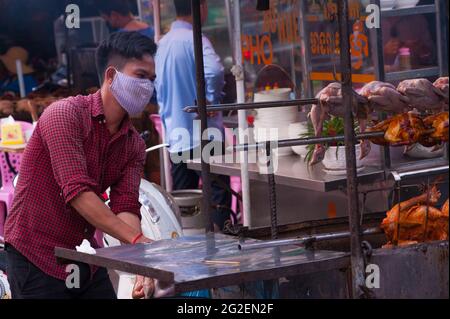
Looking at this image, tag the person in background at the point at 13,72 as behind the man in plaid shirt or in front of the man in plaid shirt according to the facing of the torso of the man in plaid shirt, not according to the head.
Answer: behind

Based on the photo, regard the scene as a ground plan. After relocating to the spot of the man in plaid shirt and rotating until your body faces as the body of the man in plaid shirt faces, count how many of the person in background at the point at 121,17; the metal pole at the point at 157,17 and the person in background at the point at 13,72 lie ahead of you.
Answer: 0

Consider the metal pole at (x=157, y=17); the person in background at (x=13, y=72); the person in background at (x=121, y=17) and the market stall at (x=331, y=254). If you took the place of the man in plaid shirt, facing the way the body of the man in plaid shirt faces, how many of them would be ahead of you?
1

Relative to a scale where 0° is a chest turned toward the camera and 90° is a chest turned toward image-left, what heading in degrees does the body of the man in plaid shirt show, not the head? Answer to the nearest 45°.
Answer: approximately 315°

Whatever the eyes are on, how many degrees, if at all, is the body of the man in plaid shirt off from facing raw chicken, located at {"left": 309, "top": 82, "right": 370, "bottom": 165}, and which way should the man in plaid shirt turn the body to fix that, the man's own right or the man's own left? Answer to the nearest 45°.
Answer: approximately 45° to the man's own left

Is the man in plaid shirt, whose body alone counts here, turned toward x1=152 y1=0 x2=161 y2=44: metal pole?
no

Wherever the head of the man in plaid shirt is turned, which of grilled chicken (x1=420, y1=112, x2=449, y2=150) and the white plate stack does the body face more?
the grilled chicken

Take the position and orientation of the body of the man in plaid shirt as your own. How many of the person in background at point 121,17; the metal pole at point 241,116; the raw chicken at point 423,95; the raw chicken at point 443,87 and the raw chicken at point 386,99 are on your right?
0

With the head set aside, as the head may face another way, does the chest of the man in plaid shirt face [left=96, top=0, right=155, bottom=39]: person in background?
no

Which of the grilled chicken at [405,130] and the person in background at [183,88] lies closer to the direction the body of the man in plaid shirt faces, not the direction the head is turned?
the grilled chicken

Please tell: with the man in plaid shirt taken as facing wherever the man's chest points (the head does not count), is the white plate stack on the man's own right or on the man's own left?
on the man's own left

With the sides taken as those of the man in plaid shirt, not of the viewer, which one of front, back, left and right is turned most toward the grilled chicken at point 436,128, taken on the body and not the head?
front

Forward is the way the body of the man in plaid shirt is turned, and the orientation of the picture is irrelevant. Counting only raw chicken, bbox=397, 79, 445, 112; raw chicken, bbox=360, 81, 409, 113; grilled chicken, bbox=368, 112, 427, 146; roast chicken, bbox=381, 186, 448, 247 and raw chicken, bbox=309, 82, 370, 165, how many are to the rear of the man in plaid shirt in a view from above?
0

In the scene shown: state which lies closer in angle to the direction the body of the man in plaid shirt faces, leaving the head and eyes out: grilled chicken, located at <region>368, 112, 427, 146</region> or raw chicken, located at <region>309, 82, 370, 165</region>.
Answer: the grilled chicken

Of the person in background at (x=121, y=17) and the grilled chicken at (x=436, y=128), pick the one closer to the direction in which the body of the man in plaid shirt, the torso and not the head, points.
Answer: the grilled chicken

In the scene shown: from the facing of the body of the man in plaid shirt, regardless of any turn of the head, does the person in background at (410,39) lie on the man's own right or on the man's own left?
on the man's own left
